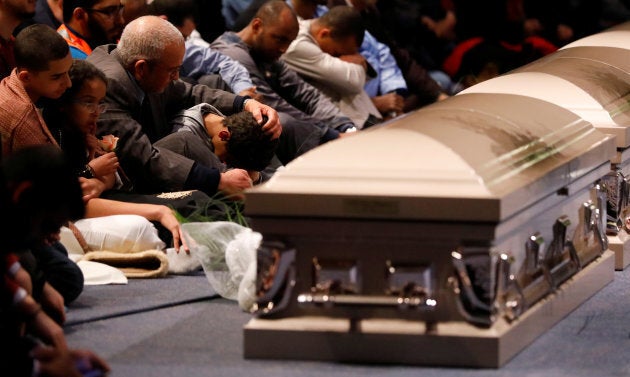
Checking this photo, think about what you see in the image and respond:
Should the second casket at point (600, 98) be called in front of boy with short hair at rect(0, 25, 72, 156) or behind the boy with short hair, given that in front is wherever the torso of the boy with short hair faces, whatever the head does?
in front

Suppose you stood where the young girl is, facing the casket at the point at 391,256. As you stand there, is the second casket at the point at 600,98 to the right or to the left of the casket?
left

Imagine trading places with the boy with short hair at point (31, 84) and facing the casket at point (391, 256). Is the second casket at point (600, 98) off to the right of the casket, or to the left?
left

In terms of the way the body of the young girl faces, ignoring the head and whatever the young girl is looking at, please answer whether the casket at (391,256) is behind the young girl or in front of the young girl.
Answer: in front

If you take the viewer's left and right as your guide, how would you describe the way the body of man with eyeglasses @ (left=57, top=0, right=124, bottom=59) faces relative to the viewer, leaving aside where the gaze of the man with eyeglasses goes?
facing to the right of the viewer

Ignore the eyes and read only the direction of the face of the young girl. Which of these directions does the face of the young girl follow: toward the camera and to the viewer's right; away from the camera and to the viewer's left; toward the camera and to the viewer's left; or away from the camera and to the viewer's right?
toward the camera and to the viewer's right

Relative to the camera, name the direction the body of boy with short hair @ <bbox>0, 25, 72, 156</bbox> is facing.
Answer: to the viewer's right

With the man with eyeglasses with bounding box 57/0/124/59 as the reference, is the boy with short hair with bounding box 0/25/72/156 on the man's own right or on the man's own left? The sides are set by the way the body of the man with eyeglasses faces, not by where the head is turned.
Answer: on the man's own right
